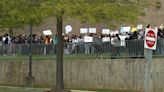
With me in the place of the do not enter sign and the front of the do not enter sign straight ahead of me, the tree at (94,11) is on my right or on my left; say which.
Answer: on my right

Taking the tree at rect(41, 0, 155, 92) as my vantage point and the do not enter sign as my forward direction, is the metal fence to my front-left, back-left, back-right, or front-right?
back-left

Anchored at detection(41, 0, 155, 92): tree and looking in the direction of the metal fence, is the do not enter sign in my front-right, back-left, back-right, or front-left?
back-right

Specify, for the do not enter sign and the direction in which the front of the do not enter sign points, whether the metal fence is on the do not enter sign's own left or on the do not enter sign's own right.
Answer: on the do not enter sign's own right
